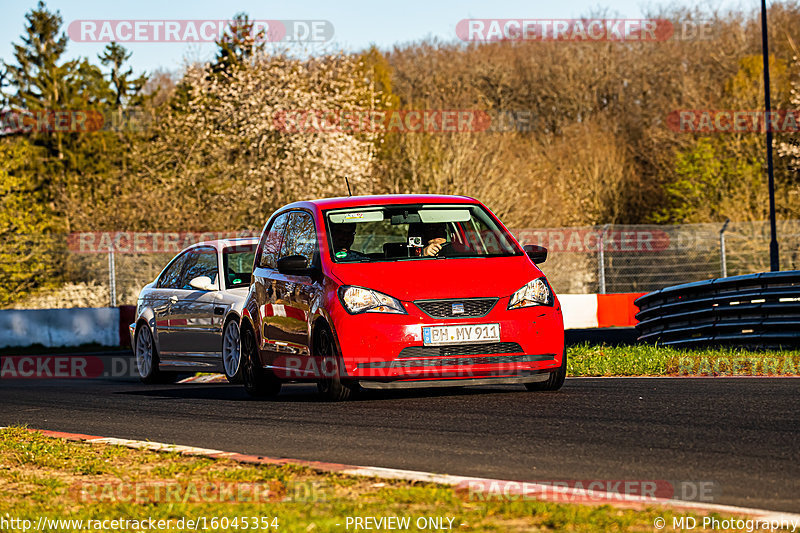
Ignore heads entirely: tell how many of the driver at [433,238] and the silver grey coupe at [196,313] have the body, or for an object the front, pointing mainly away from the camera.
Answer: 0

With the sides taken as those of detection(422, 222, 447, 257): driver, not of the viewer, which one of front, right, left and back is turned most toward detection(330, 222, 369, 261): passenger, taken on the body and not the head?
right

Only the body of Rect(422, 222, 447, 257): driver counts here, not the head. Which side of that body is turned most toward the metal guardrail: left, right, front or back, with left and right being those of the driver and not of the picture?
left

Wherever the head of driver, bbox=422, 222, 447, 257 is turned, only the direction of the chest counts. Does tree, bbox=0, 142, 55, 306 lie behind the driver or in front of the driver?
behind

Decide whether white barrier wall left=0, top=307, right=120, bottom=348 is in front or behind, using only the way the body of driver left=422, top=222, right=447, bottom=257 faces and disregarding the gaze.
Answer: behind

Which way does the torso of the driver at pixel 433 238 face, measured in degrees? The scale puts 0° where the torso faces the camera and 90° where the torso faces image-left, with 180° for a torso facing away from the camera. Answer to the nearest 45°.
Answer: approximately 315°

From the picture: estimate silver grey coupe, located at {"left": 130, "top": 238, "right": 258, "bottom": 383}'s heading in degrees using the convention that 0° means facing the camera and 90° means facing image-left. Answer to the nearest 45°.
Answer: approximately 315°

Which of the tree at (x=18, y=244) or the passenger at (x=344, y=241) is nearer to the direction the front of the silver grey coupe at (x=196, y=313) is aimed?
the passenger
